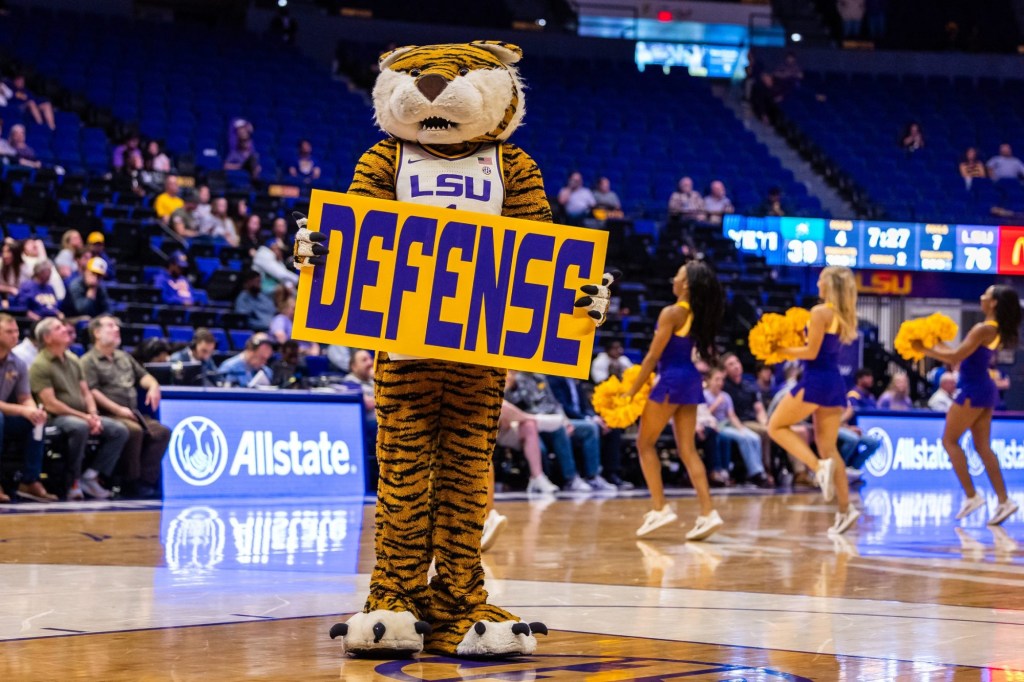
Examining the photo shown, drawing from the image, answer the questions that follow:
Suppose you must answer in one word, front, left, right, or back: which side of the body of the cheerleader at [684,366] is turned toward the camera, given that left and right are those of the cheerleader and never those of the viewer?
left

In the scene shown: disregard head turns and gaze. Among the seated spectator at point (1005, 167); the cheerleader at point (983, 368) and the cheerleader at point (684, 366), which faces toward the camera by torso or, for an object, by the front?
the seated spectator

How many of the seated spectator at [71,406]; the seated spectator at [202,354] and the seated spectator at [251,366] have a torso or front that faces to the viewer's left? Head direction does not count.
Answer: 0

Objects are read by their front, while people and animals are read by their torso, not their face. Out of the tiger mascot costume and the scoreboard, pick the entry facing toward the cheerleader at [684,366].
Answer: the scoreboard

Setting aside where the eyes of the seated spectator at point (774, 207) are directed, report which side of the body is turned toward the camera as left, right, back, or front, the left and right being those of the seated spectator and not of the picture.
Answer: front

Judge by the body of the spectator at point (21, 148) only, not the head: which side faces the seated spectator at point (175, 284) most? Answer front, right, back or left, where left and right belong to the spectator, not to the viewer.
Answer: front

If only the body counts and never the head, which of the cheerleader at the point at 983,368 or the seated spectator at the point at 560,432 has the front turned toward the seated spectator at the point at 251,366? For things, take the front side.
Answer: the cheerleader

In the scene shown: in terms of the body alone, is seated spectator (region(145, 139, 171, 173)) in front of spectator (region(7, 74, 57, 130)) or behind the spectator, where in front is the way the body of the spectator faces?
in front

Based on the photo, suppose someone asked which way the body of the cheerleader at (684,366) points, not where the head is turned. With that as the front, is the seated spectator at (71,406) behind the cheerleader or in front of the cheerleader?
in front

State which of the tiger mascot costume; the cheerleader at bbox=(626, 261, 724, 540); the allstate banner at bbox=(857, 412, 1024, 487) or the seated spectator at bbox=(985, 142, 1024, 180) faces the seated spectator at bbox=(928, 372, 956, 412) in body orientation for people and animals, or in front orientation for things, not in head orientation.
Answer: the seated spectator at bbox=(985, 142, 1024, 180)

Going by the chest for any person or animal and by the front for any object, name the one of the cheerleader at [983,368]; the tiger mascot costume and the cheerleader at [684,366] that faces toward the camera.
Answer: the tiger mascot costume

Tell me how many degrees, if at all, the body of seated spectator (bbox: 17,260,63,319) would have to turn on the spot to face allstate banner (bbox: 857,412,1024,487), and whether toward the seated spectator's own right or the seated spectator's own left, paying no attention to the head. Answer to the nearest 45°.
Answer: approximately 45° to the seated spectator's own left

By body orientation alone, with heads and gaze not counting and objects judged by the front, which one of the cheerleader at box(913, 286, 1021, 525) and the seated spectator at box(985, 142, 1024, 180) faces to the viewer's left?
the cheerleader

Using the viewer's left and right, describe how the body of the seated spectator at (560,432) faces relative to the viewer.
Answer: facing the viewer and to the right of the viewer

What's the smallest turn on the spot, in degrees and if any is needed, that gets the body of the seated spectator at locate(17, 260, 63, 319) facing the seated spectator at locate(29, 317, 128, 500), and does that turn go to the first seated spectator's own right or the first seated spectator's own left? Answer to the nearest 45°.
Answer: approximately 45° to the first seated spectator's own right

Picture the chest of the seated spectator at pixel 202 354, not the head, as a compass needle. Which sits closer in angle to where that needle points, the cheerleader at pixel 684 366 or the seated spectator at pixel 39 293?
the cheerleader

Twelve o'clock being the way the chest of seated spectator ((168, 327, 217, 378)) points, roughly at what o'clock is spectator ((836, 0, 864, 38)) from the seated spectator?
The spectator is roughly at 9 o'clock from the seated spectator.
